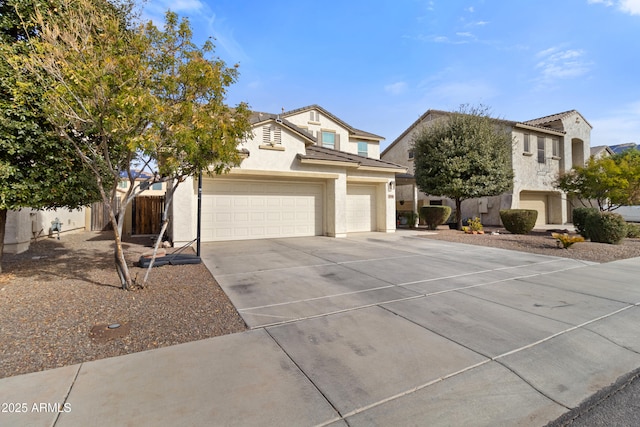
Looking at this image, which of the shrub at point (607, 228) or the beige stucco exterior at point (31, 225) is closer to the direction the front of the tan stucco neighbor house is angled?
the shrub

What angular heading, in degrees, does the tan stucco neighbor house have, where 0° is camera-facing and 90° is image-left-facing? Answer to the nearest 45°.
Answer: approximately 315°

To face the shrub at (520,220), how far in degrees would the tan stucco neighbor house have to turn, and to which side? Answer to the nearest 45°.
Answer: approximately 45° to its right

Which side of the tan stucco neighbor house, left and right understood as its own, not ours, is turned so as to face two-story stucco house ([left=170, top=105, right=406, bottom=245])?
right

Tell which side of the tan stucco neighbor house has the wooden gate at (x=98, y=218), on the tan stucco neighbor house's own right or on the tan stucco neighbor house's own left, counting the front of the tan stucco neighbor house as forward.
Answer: on the tan stucco neighbor house's own right

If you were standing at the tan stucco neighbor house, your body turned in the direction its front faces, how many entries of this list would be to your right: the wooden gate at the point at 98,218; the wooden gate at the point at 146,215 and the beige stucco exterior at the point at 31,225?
3

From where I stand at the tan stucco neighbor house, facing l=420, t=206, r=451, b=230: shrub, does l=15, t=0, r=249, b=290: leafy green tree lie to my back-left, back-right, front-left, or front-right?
front-left

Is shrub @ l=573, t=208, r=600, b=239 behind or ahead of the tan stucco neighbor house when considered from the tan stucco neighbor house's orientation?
ahead

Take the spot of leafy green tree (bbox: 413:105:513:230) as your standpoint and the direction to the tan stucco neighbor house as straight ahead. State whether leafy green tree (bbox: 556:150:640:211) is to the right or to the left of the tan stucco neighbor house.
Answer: right

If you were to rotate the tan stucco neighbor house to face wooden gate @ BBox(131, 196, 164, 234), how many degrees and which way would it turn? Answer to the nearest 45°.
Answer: approximately 90° to its right

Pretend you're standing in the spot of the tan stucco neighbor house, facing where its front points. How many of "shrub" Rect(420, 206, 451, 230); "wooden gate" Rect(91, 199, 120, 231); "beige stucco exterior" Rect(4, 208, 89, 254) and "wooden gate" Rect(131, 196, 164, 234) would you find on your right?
4

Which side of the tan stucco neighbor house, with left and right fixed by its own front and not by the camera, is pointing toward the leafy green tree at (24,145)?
right

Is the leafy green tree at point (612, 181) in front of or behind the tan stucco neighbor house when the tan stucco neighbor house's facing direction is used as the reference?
in front

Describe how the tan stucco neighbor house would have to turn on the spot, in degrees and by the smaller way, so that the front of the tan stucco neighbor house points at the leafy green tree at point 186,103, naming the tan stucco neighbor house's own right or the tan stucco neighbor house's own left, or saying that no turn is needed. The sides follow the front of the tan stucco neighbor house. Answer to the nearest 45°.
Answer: approximately 45° to the tan stucco neighbor house's own right

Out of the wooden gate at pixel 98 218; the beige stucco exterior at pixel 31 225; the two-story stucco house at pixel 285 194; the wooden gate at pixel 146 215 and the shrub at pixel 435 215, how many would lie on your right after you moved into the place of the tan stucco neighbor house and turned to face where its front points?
5
